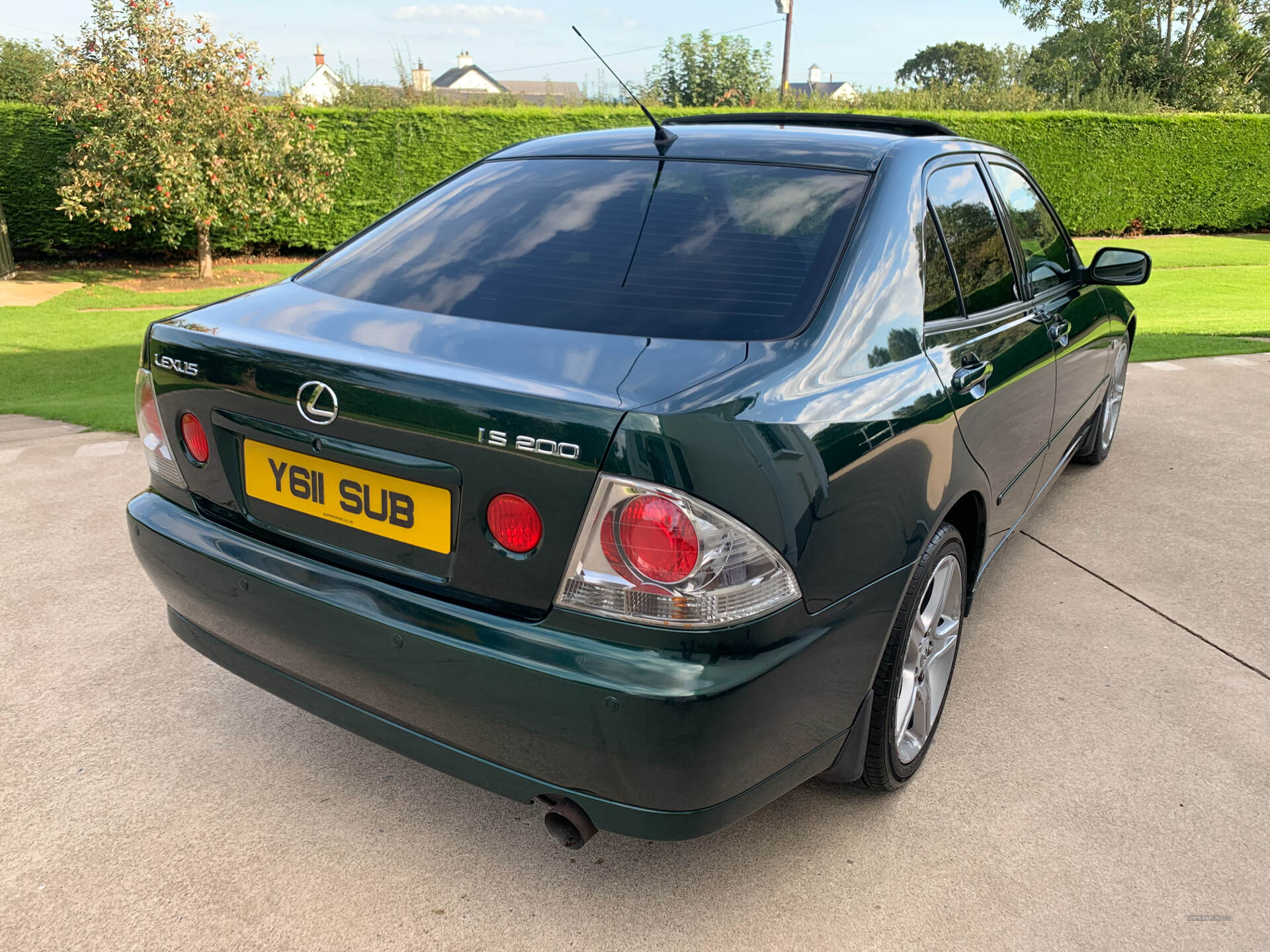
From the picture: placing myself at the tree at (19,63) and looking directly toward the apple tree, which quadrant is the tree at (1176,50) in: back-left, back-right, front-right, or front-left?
front-left

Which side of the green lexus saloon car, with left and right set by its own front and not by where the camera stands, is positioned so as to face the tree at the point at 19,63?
left

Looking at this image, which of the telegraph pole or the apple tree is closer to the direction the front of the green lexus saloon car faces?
the telegraph pole

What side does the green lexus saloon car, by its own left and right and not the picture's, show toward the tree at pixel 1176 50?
front

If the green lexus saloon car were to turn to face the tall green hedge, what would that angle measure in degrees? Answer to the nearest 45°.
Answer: approximately 45° to its left

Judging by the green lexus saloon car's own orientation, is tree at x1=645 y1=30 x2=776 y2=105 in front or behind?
in front

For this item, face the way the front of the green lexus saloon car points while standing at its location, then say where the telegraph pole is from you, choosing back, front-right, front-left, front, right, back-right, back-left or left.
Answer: front-left

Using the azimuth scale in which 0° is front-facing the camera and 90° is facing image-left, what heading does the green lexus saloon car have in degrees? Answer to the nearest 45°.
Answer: approximately 225°

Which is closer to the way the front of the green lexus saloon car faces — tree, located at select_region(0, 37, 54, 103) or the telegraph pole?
the telegraph pole
